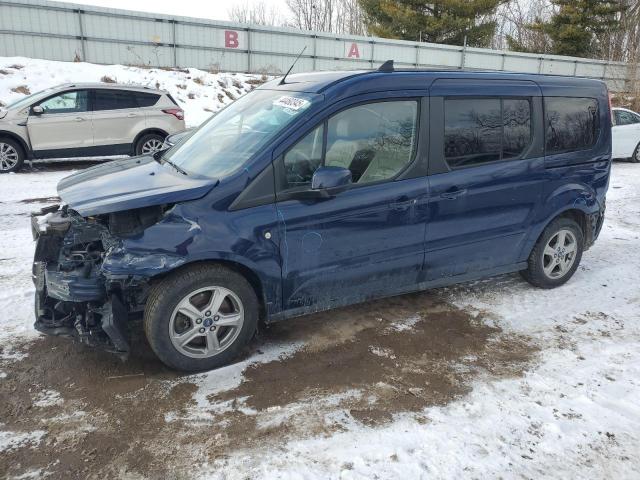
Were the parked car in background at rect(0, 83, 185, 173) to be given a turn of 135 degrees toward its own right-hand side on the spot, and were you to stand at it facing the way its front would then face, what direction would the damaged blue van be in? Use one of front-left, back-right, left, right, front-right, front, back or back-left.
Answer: back-right

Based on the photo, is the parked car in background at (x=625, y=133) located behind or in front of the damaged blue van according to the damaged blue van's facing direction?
behind

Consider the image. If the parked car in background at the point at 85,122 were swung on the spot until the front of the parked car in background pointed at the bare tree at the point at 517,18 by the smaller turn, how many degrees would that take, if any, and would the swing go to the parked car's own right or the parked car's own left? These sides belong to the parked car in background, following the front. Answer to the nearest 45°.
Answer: approximately 135° to the parked car's own right

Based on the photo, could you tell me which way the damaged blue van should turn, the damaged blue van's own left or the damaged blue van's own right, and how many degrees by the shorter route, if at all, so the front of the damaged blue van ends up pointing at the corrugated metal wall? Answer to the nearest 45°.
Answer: approximately 135° to the damaged blue van's own right

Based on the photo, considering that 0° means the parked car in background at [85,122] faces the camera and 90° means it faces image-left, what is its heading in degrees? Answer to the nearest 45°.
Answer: approximately 90°
